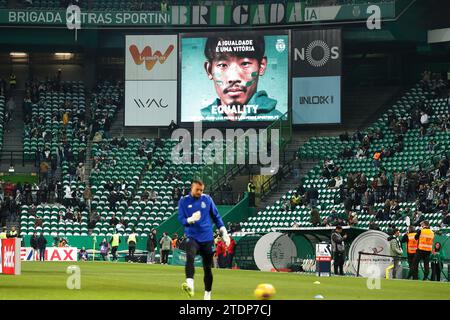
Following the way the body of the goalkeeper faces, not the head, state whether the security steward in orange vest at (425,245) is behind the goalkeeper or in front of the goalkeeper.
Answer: behind

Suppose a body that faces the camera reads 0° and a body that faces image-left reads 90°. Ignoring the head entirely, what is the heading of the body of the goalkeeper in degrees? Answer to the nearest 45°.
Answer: approximately 0°

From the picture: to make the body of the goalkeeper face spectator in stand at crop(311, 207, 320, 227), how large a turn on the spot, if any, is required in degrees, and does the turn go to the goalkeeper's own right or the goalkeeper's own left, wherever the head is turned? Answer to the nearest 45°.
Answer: approximately 180°

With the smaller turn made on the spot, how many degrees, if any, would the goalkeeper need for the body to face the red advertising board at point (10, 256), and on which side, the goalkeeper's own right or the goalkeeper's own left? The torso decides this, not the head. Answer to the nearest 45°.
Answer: approximately 135° to the goalkeeper's own right
